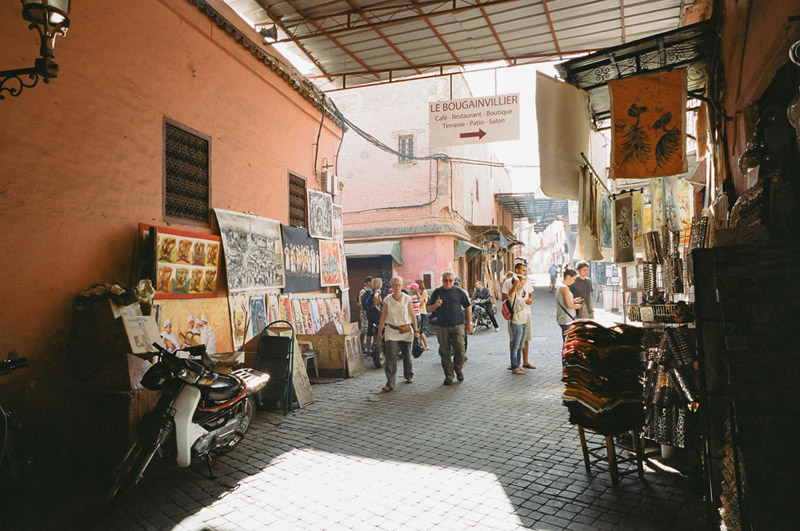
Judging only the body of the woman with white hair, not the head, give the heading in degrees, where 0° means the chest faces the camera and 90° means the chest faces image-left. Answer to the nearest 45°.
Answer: approximately 0°

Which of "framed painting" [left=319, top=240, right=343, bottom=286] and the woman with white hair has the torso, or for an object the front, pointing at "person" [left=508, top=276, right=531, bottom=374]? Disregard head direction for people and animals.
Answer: the framed painting

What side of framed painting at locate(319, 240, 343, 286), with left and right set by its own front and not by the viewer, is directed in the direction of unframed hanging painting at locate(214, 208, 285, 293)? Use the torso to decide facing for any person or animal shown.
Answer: right

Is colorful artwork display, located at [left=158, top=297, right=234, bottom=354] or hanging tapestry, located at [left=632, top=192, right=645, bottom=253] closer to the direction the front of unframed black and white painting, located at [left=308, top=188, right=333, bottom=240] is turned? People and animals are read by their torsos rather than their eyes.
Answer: the hanging tapestry

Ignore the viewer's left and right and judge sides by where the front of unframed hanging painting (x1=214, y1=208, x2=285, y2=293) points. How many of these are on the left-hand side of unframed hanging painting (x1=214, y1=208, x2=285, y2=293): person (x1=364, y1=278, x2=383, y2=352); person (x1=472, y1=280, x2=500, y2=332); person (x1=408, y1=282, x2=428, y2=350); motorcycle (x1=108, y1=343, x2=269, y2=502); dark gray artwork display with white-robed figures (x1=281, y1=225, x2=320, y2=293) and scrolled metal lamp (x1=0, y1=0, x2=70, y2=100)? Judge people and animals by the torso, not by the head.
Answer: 4

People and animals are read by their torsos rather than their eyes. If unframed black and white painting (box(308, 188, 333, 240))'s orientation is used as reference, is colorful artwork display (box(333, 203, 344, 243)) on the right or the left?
on its left
